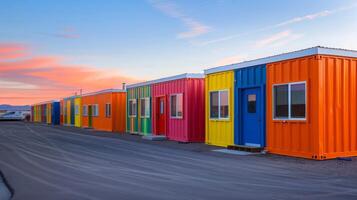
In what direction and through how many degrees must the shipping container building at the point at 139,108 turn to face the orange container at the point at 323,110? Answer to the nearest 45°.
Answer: approximately 45° to its left

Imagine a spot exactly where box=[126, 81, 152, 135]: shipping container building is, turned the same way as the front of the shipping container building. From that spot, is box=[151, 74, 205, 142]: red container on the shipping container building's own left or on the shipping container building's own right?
on the shipping container building's own left

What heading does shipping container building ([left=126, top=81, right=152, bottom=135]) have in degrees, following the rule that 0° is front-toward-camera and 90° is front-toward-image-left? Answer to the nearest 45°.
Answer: approximately 45°

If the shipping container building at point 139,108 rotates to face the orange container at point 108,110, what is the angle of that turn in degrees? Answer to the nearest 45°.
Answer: approximately 135° to its right

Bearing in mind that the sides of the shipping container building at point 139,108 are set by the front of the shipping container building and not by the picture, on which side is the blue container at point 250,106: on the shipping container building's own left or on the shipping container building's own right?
on the shipping container building's own left

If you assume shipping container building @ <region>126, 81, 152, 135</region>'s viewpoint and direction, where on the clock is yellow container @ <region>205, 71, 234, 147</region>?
The yellow container is roughly at 10 o'clock from the shipping container building.
